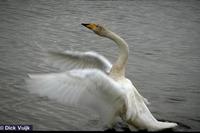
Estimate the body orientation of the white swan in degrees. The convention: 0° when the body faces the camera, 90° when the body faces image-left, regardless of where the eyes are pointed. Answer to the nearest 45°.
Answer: approximately 90°
